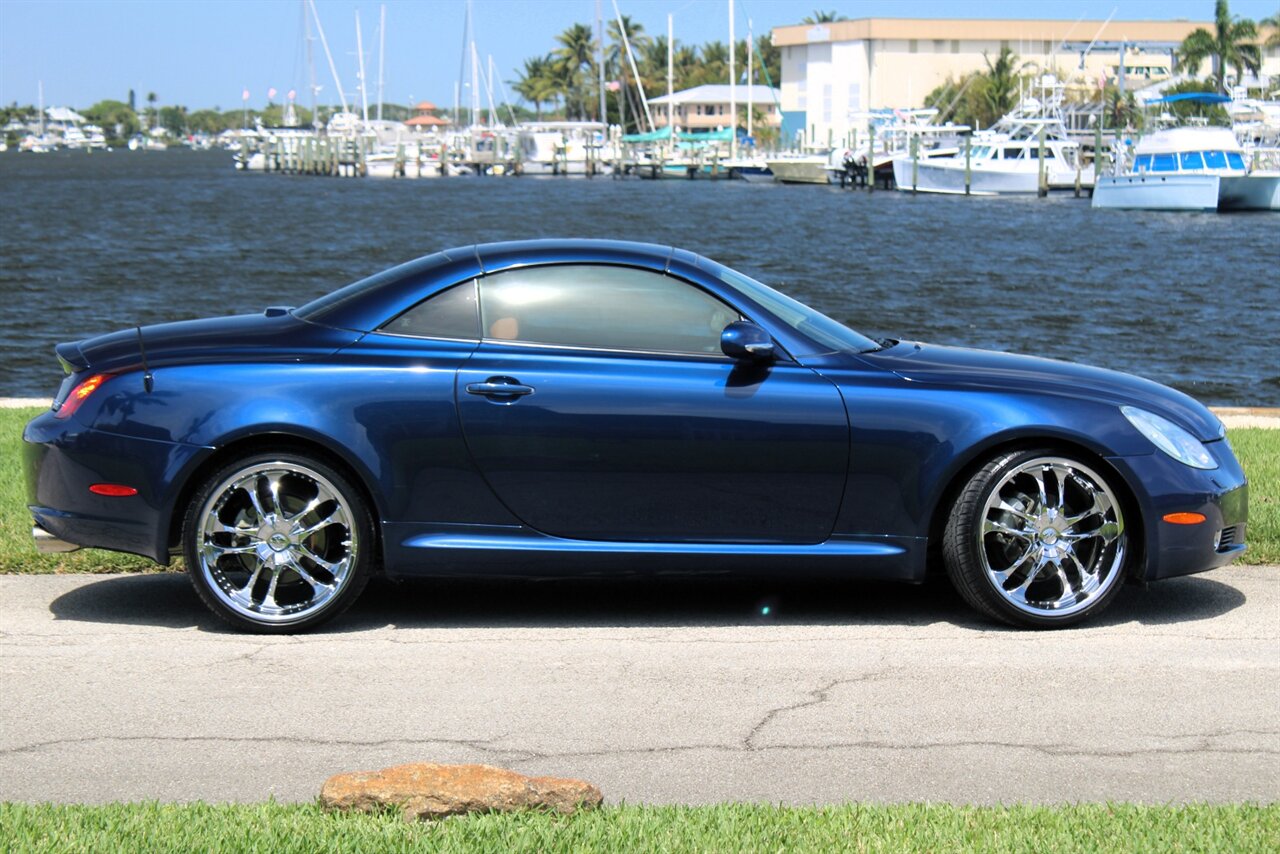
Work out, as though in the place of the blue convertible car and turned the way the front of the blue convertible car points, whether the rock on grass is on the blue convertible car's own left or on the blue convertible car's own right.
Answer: on the blue convertible car's own right

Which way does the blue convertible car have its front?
to the viewer's right
